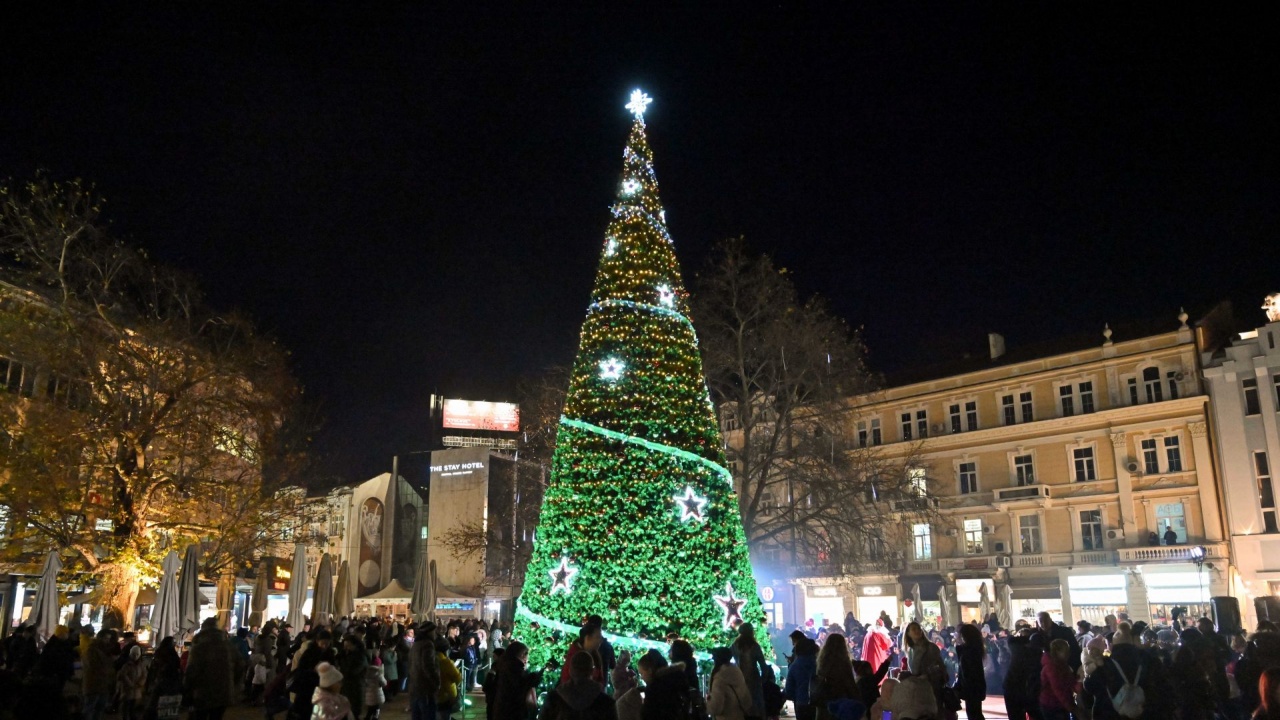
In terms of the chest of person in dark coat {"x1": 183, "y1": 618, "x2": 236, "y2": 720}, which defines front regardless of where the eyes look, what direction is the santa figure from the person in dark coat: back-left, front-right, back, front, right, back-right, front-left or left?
right

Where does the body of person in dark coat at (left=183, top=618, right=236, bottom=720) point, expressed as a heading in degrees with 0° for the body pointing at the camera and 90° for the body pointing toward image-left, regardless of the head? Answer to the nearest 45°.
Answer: approximately 180°

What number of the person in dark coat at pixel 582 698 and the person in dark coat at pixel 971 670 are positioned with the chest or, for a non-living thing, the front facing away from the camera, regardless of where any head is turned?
2

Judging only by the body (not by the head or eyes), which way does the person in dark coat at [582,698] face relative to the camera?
away from the camera

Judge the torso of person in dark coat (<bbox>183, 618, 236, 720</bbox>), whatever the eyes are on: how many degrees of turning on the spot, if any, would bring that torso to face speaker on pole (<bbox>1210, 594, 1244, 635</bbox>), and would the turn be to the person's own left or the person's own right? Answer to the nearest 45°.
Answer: approximately 90° to the person's own right

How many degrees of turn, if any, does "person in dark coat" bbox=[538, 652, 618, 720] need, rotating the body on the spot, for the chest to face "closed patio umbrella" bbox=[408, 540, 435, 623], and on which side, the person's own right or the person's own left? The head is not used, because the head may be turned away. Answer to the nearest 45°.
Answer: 0° — they already face it

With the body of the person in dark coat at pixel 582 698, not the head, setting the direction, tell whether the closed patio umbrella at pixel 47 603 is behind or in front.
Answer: in front

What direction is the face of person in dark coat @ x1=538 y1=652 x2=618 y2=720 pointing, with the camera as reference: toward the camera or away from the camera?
away from the camera

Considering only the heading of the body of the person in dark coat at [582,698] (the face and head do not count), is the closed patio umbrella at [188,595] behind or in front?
in front

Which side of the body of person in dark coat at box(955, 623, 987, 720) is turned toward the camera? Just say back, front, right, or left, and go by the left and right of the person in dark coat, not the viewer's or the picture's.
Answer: back

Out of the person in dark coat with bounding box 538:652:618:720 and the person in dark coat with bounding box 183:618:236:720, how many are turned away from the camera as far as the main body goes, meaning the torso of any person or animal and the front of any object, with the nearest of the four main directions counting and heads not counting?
2
